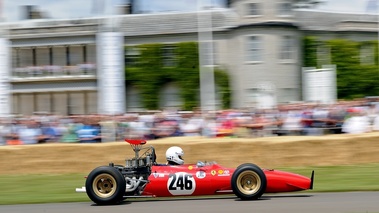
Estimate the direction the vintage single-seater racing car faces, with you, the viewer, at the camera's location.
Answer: facing to the right of the viewer

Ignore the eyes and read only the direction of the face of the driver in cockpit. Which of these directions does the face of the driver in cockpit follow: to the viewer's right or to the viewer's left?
to the viewer's right

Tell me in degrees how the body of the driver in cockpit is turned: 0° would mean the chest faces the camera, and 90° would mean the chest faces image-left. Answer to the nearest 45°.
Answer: approximately 270°
